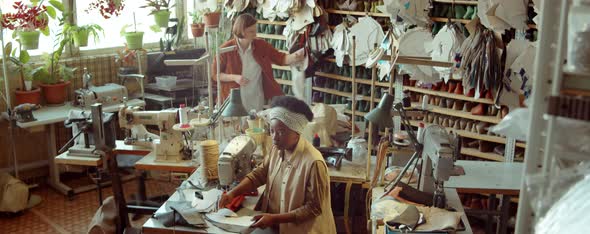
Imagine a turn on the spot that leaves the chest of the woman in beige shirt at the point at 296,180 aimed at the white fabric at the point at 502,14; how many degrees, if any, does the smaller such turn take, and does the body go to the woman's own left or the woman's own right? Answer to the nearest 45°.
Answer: approximately 180°

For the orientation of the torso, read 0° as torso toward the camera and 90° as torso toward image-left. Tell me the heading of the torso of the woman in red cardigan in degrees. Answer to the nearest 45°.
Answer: approximately 0°

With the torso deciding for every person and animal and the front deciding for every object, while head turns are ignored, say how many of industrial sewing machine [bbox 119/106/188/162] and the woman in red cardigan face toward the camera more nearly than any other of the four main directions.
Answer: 2

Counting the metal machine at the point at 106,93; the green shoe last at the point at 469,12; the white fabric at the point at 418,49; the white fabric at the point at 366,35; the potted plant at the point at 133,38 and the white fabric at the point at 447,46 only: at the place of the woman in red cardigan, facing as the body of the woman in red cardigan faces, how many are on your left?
4

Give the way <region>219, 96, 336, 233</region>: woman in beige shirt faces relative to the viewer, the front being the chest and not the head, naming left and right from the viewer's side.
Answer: facing the viewer and to the left of the viewer

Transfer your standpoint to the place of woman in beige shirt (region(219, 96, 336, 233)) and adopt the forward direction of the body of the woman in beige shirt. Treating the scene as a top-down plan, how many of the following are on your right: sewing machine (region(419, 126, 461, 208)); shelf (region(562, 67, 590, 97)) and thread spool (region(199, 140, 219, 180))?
1

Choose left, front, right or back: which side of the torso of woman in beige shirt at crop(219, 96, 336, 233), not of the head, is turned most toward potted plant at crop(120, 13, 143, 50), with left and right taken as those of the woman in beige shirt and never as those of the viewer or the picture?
right

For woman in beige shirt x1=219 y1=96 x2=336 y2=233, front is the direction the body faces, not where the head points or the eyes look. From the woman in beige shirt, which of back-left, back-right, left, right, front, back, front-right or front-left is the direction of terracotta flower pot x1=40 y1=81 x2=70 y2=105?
right

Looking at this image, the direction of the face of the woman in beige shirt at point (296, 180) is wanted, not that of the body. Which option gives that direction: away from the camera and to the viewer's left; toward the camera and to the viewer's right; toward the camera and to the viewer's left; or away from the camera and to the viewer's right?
toward the camera and to the viewer's left

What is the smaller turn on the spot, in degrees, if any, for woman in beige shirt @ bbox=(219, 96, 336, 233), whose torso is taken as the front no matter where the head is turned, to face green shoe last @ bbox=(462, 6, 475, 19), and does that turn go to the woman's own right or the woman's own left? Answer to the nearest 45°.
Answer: approximately 180°

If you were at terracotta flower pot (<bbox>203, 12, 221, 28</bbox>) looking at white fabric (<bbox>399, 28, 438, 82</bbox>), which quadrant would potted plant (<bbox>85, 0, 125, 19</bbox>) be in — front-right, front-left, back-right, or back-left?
back-right

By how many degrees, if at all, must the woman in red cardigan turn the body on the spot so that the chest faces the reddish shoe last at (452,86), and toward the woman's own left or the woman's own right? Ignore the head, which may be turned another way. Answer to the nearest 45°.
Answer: approximately 90° to the woman's own left

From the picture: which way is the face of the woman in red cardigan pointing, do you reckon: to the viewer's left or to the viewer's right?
to the viewer's right

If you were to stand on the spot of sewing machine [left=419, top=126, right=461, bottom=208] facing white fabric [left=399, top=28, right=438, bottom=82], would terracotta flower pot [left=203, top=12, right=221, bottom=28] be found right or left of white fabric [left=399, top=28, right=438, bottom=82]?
left
